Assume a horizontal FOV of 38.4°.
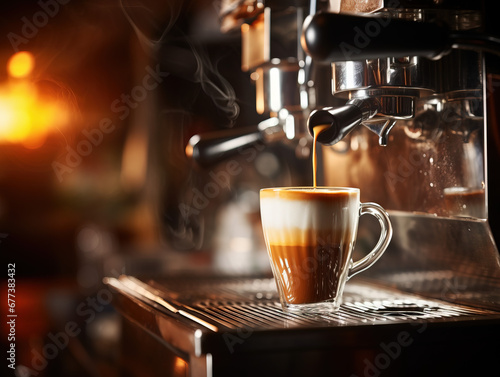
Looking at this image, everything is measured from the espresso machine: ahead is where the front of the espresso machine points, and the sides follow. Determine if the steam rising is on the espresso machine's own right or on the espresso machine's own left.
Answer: on the espresso machine's own right

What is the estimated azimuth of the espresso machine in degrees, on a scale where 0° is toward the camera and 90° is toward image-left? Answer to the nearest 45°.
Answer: approximately 45°
